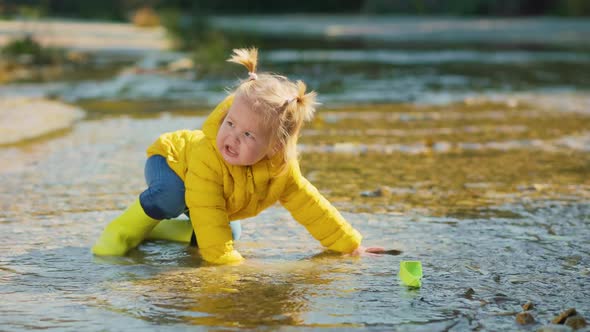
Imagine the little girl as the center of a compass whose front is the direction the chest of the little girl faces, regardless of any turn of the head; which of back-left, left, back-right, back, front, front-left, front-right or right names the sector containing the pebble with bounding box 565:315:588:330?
front

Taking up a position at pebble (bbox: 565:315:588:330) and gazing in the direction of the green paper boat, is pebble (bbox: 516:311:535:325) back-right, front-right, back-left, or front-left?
front-left

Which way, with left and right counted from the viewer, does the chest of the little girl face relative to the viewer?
facing the viewer and to the right of the viewer

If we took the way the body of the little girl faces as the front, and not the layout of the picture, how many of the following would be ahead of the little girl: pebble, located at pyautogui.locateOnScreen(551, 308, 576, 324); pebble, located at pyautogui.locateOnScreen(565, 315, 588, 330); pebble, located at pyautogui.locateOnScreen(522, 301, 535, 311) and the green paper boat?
4

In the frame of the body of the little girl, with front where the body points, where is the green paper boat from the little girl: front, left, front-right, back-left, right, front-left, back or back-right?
front

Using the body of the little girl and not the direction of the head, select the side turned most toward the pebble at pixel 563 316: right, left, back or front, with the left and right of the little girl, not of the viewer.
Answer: front

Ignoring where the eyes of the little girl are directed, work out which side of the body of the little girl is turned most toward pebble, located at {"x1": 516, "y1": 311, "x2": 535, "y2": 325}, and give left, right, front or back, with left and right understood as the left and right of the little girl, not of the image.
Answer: front

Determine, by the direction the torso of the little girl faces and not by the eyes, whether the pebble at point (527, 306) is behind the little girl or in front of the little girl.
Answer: in front
